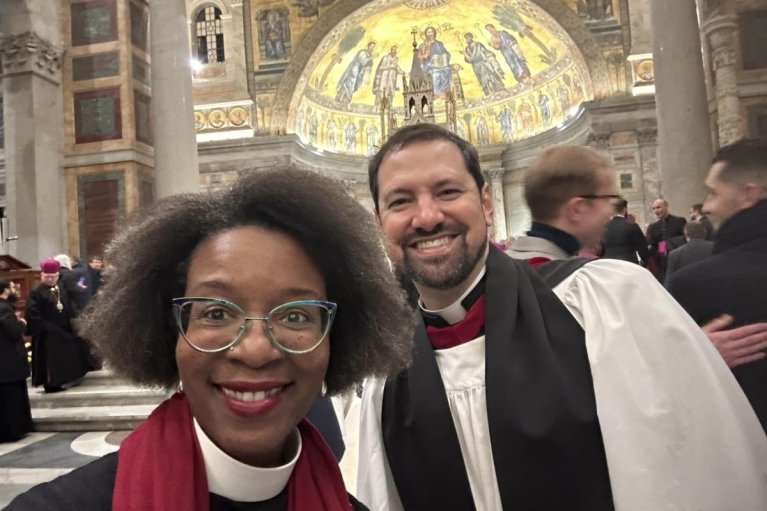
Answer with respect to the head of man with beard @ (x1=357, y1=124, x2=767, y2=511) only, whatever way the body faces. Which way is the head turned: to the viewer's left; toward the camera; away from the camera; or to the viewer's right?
toward the camera

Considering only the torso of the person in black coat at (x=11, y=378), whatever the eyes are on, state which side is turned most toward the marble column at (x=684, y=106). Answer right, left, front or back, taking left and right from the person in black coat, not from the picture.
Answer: front

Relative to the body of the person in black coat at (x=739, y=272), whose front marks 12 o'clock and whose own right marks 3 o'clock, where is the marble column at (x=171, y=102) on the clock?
The marble column is roughly at 1 o'clock from the person in black coat.

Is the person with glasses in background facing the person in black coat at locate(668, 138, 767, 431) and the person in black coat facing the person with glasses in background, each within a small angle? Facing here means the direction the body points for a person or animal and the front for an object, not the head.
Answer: no

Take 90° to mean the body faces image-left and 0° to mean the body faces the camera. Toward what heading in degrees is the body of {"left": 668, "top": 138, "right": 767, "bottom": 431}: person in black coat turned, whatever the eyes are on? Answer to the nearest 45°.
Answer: approximately 90°

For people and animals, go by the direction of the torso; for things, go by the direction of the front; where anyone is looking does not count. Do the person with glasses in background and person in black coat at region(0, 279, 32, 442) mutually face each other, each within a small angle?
no

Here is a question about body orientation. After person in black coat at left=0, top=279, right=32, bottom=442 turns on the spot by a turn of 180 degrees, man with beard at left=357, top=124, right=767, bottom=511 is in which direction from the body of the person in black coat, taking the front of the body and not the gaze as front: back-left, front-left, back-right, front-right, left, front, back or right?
left

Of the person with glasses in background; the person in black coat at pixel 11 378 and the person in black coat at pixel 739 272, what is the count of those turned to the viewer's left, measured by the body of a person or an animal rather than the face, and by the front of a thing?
1

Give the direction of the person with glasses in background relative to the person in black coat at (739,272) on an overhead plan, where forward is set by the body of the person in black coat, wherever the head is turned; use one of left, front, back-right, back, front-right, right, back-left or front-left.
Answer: front

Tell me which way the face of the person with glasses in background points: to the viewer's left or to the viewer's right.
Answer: to the viewer's right

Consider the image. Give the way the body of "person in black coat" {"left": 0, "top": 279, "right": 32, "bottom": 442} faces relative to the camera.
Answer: to the viewer's right

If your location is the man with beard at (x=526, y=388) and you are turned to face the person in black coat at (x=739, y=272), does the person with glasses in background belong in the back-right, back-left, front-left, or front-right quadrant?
front-left

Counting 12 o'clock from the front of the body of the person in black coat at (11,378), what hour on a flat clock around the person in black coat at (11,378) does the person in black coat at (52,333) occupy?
the person in black coat at (52,333) is roughly at 10 o'clock from the person in black coat at (11,378).
